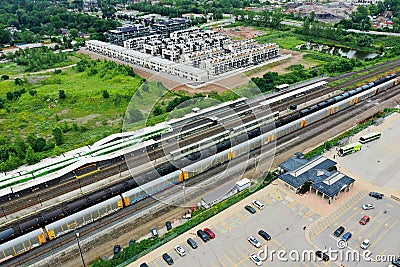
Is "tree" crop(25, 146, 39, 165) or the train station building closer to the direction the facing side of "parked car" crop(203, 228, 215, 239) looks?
the tree

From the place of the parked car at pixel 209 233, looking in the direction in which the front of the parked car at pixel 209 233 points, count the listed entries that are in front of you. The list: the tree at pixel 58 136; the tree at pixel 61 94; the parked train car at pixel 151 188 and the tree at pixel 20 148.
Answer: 4

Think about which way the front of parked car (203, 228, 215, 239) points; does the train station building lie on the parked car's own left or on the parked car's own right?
on the parked car's own right

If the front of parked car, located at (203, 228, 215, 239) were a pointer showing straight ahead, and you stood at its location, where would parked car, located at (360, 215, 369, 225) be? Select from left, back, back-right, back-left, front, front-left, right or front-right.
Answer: back-right

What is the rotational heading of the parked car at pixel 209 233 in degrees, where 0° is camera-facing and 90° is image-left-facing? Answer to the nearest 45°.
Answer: approximately 135°

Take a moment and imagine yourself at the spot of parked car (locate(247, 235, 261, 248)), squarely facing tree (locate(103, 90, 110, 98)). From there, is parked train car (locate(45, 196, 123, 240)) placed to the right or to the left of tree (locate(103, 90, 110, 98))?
left

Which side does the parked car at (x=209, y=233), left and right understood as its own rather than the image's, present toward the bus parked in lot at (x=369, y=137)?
right

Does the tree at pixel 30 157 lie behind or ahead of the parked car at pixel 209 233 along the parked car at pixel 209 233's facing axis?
ahead

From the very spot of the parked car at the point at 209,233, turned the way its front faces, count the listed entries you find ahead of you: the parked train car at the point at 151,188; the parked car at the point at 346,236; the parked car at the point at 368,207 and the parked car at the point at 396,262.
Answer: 1

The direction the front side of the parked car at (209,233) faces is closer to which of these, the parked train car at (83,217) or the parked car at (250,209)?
the parked train car

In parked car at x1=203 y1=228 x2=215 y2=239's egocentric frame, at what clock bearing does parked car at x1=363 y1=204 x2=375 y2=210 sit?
parked car at x1=363 y1=204 x2=375 y2=210 is roughly at 4 o'clock from parked car at x1=203 y1=228 x2=215 y2=239.

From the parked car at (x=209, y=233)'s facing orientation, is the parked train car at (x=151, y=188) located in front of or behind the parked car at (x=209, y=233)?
in front

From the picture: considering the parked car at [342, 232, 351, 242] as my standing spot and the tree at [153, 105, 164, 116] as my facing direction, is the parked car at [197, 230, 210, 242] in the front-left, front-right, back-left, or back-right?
front-left

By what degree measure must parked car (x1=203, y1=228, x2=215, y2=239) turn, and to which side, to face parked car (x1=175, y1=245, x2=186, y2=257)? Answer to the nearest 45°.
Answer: approximately 90° to its left

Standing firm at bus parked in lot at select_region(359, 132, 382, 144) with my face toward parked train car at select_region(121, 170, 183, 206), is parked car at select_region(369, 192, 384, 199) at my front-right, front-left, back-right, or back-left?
front-left

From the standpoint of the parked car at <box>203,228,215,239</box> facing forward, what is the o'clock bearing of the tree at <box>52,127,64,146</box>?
The tree is roughly at 12 o'clock from the parked car.

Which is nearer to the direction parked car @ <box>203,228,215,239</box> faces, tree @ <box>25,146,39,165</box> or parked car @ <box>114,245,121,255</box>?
the tree

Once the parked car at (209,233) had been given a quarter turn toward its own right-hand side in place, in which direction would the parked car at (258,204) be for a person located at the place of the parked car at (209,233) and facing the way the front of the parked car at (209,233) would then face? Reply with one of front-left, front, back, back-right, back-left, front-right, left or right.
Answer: front

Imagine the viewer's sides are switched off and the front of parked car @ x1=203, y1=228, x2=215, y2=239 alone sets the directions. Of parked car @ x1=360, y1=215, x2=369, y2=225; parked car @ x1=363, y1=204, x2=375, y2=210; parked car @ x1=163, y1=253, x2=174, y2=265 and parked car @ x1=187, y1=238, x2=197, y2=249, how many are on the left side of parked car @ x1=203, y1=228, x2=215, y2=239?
2

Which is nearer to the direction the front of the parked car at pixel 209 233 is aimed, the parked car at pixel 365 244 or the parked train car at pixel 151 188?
the parked train car

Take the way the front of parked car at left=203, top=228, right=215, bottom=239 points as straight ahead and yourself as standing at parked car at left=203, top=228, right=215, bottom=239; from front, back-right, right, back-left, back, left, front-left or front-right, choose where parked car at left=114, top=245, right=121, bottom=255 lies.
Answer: front-left

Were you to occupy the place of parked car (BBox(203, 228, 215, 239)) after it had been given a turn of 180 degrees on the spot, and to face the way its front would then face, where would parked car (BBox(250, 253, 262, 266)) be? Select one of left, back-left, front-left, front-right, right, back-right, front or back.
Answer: front
